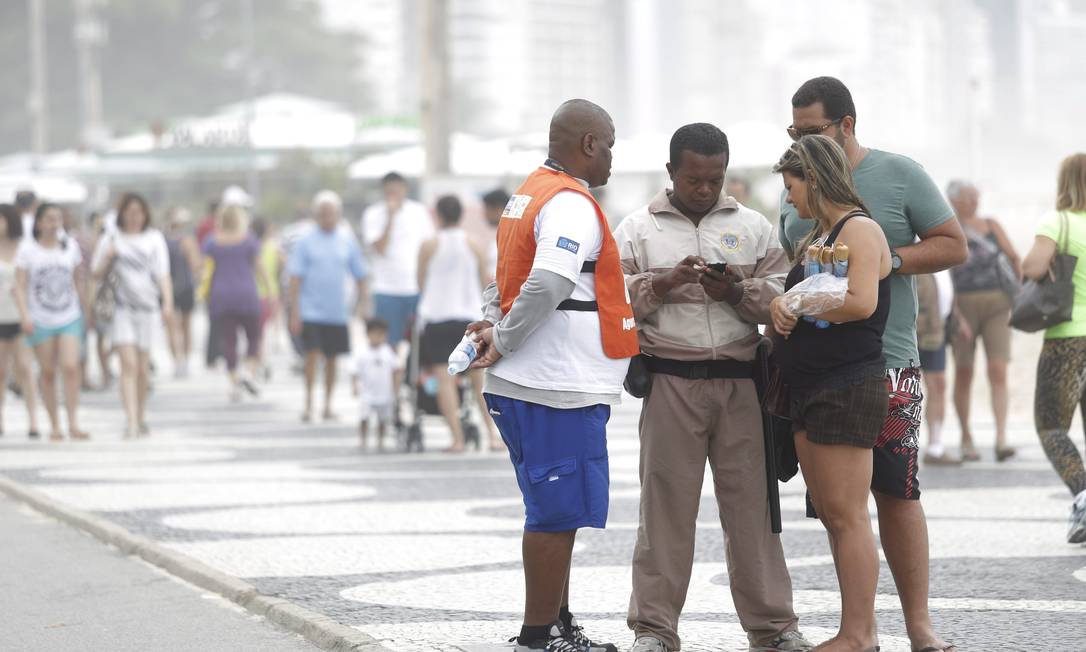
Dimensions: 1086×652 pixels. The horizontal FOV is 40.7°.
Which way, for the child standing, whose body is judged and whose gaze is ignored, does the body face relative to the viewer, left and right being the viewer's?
facing the viewer

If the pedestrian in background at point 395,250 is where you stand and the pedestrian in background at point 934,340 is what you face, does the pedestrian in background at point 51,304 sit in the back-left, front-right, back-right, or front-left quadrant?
back-right

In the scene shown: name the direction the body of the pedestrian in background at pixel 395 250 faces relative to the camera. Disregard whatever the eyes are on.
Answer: toward the camera

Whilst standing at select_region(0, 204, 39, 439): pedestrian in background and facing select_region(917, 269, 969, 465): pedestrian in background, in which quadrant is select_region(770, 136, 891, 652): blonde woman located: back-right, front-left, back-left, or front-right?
front-right

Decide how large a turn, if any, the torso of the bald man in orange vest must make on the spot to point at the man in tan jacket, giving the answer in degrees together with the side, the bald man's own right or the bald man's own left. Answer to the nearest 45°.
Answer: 0° — they already face them

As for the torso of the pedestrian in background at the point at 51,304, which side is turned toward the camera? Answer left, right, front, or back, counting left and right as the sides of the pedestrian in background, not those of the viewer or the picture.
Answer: front

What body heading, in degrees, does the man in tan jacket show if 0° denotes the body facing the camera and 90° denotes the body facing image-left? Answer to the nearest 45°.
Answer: approximately 0°

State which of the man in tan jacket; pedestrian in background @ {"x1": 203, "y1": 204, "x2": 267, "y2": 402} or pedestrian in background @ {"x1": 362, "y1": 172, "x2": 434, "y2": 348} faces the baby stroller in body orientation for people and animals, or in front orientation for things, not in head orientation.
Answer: pedestrian in background @ {"x1": 362, "y1": 172, "x2": 434, "y2": 348}

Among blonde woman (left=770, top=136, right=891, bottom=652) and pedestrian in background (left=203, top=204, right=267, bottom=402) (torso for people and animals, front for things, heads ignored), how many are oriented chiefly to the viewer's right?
0

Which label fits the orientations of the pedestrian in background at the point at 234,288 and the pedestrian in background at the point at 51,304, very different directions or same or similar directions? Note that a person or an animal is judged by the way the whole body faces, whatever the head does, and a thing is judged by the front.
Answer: very different directions

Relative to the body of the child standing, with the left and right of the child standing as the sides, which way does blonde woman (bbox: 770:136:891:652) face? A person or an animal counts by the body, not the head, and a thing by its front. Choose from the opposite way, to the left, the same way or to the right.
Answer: to the right

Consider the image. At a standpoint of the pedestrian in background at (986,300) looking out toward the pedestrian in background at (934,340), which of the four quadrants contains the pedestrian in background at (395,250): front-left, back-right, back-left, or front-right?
front-right

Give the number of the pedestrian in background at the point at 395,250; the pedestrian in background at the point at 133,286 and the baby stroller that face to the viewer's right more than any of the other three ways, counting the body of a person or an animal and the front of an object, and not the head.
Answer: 0

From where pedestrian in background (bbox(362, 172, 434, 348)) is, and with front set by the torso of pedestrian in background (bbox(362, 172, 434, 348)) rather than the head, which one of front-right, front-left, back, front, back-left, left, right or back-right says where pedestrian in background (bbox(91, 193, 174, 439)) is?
right

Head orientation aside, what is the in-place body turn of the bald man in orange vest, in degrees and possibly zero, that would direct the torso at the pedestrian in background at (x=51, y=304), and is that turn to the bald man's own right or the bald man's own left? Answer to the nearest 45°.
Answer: approximately 135° to the bald man's own left

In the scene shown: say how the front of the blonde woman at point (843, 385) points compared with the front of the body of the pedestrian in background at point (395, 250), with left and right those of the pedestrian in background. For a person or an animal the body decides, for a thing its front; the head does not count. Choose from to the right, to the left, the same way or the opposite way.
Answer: to the right

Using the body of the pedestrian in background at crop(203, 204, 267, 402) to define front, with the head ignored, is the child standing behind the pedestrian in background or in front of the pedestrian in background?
behind

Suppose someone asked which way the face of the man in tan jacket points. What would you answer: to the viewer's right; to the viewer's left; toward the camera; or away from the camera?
toward the camera
